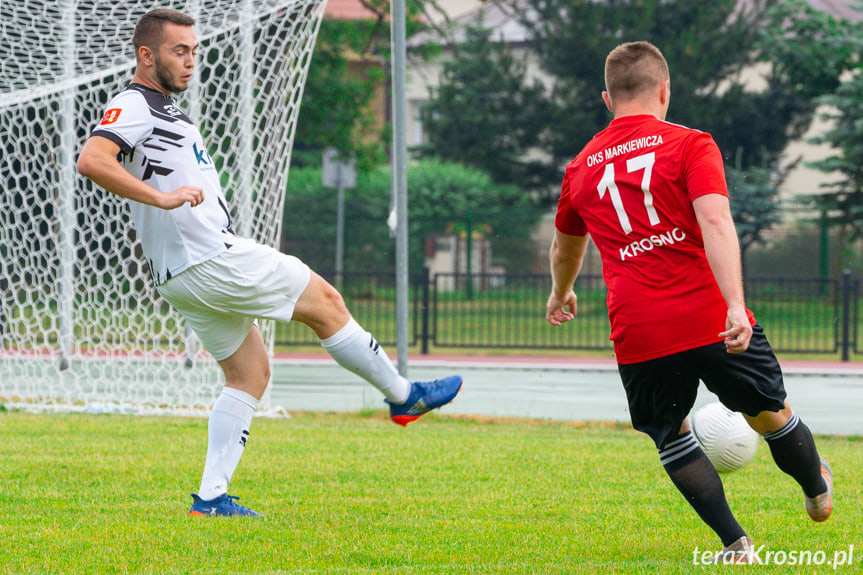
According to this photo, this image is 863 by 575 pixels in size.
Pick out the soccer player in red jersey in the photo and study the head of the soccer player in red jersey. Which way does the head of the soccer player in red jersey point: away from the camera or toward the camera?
away from the camera

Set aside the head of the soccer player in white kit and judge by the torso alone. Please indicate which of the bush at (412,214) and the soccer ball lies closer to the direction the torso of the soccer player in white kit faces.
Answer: the soccer ball

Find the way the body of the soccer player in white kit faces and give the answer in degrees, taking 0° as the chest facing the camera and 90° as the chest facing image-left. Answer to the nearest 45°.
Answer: approximately 270°

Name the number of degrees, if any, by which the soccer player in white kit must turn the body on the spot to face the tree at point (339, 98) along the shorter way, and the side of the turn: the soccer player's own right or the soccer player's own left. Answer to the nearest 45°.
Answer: approximately 90° to the soccer player's own left

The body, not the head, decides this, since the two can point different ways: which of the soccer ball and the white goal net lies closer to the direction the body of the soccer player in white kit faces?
the soccer ball

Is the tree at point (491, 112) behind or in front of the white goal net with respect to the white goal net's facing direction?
behind

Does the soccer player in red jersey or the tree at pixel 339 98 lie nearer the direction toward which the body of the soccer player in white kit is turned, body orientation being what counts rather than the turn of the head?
the soccer player in red jersey

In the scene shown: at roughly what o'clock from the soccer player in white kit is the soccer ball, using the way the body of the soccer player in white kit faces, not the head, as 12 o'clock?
The soccer ball is roughly at 12 o'clock from the soccer player in white kit.

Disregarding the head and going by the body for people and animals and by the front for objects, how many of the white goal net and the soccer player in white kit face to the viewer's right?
1
